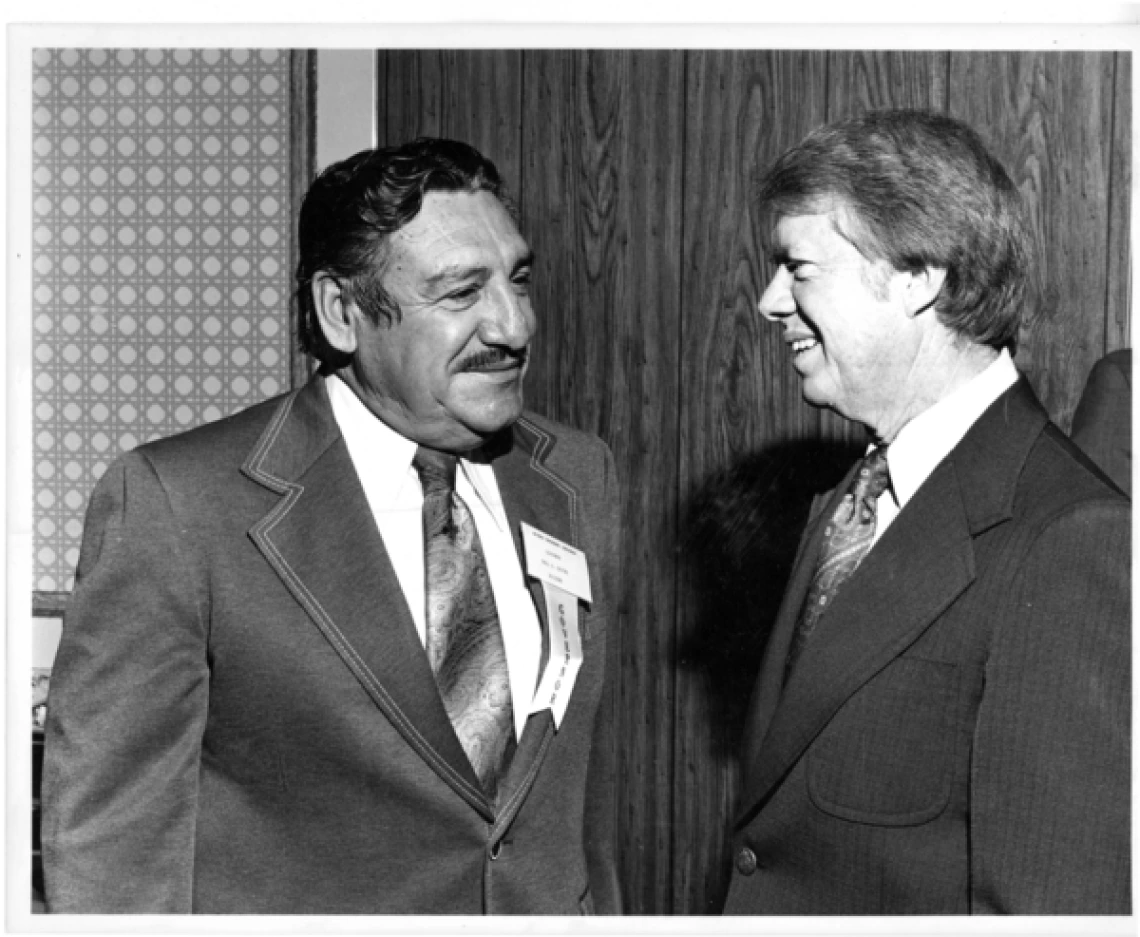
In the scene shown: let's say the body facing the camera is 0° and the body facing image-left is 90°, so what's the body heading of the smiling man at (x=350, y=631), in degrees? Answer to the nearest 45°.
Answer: approximately 315°

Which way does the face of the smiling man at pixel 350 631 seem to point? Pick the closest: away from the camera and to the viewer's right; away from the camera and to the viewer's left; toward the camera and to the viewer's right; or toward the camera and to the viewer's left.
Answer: toward the camera and to the viewer's right

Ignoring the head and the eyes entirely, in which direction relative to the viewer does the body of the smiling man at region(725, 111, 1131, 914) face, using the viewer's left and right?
facing the viewer and to the left of the viewer

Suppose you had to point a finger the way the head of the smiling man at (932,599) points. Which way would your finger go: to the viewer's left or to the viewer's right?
to the viewer's left

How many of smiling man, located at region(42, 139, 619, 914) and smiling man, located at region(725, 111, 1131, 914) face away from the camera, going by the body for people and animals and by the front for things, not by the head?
0
